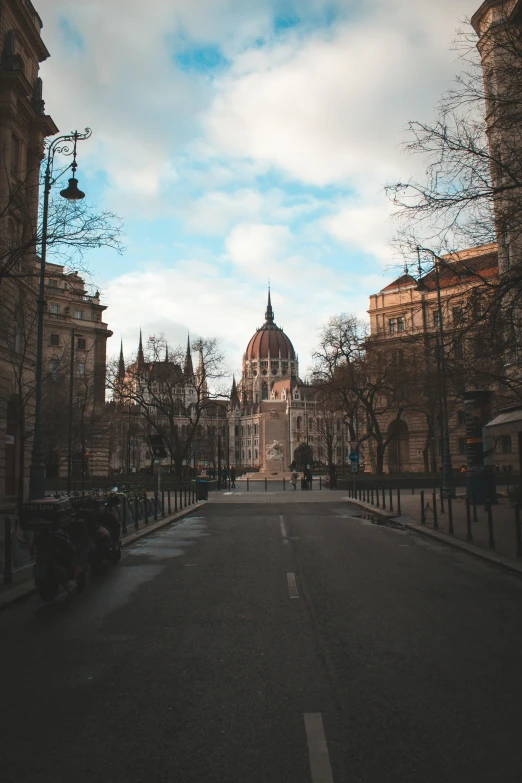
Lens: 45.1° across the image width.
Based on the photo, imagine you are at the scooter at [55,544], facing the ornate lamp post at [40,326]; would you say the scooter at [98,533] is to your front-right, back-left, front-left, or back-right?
front-right

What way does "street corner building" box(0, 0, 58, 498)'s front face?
to the viewer's right
